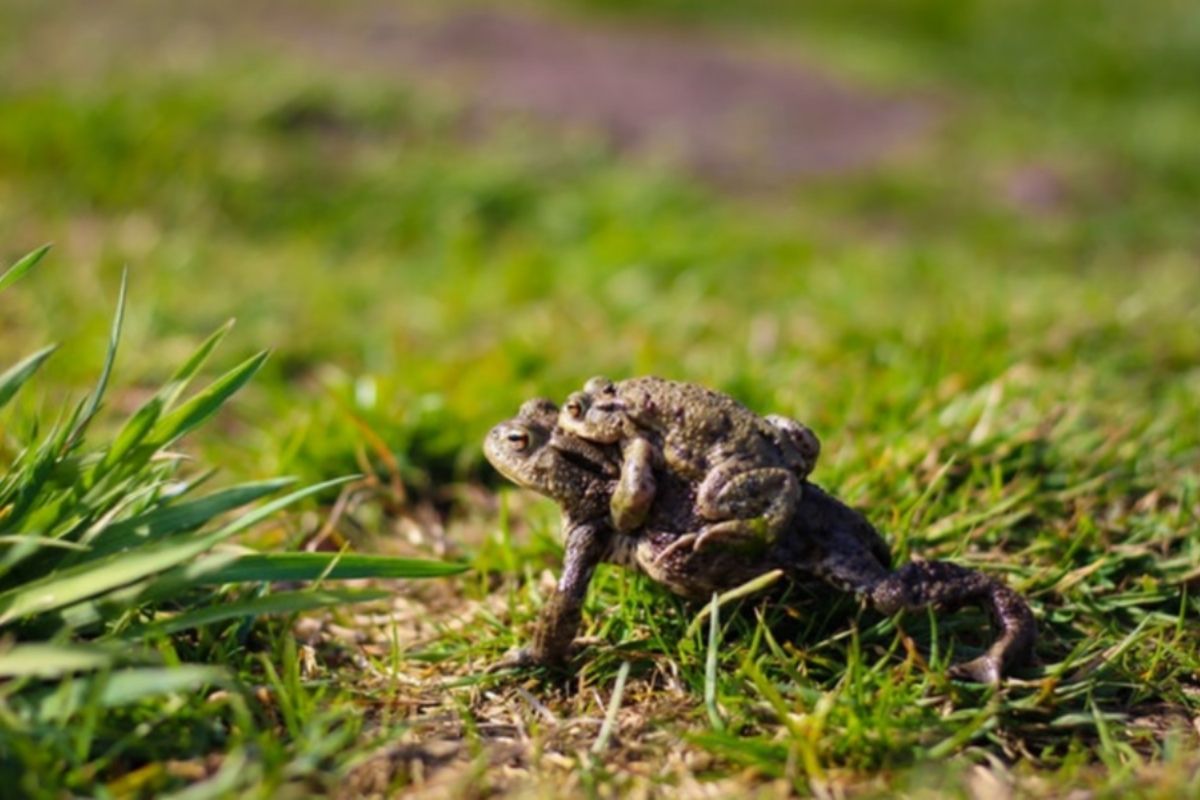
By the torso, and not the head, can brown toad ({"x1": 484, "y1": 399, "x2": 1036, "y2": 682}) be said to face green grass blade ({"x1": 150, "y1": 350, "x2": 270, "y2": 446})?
yes

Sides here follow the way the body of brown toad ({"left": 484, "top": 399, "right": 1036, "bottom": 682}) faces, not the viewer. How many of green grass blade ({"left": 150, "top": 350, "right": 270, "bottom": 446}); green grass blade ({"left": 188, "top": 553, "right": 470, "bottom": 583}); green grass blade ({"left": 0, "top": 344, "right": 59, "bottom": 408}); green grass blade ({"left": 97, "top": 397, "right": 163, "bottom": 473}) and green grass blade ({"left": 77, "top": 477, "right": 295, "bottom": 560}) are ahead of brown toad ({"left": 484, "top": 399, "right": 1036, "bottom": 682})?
5

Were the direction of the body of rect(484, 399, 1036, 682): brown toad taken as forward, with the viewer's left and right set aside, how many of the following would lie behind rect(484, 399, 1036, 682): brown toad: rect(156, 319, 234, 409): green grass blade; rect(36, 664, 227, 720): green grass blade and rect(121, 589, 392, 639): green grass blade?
0

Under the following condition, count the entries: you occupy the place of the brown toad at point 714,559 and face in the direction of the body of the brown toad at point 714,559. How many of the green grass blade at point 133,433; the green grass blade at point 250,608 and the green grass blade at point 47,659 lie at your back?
0

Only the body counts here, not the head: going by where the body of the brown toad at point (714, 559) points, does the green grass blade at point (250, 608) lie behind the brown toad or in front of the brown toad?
in front

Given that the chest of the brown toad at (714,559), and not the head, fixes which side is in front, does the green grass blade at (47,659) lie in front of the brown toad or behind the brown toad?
in front

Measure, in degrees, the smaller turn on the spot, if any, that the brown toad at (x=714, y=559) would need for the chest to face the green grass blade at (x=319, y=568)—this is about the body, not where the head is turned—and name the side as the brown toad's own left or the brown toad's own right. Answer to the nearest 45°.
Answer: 0° — it already faces it

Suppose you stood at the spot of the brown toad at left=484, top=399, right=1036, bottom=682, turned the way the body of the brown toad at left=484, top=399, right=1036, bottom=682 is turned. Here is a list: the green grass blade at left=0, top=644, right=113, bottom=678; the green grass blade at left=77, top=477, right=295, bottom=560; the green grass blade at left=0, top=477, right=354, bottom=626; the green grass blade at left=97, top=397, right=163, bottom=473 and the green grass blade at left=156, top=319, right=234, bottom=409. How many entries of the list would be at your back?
0

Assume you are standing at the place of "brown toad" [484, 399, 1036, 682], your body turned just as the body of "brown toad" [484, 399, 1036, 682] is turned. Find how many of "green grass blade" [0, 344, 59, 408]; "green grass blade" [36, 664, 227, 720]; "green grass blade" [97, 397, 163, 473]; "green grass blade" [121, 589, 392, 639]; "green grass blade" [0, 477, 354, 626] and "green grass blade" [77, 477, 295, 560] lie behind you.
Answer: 0

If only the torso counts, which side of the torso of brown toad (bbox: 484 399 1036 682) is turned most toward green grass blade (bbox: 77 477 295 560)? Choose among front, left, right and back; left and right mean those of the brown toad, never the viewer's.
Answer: front

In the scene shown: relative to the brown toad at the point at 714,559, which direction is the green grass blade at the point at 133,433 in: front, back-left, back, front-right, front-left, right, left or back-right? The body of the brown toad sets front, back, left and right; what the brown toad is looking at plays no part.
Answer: front

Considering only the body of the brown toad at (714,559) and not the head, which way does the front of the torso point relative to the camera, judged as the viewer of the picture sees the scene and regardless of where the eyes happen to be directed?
to the viewer's left

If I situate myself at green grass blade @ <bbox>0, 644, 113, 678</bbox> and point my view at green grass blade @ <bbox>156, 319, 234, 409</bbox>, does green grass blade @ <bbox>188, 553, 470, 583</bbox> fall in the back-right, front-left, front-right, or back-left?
front-right

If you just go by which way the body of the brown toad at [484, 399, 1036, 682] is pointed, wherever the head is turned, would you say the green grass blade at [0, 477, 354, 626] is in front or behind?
in front

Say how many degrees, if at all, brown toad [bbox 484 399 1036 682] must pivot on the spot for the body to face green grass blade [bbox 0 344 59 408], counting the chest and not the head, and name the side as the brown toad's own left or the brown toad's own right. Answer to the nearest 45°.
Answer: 0° — it already faces it

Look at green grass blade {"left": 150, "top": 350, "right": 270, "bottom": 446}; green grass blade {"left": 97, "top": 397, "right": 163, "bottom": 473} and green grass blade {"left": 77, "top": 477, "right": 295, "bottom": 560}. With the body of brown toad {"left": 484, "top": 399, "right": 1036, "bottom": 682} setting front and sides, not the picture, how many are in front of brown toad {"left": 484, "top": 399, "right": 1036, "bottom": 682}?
3
